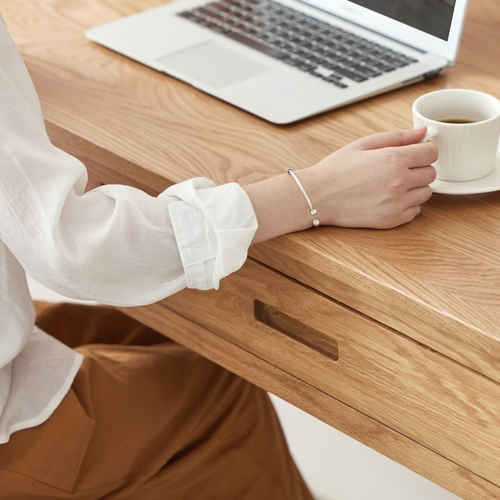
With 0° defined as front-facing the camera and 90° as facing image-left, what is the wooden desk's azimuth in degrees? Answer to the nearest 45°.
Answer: approximately 45°

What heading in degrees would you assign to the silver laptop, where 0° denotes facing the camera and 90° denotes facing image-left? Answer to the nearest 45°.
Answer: approximately 45°
